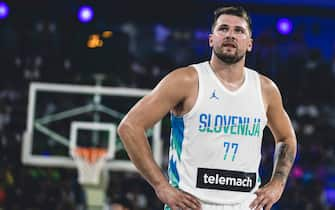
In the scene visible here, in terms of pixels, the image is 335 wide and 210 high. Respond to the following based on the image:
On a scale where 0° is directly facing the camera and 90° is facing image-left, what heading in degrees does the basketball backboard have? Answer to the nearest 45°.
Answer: approximately 0°

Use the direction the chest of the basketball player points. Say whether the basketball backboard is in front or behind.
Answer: behind

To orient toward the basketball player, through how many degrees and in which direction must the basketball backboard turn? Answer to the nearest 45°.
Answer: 0° — it already faces them

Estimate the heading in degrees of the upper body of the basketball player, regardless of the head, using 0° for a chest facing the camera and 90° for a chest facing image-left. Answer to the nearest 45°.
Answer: approximately 315°
